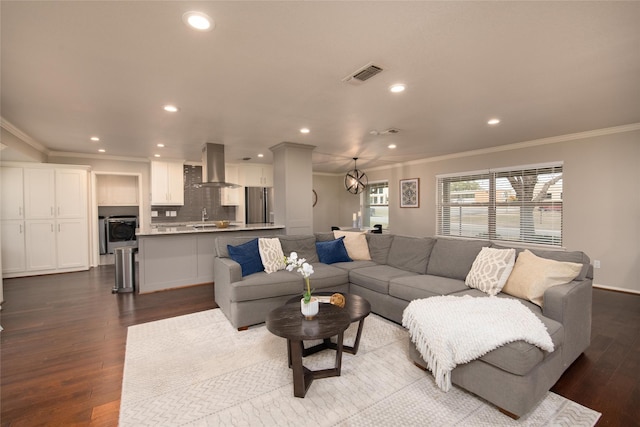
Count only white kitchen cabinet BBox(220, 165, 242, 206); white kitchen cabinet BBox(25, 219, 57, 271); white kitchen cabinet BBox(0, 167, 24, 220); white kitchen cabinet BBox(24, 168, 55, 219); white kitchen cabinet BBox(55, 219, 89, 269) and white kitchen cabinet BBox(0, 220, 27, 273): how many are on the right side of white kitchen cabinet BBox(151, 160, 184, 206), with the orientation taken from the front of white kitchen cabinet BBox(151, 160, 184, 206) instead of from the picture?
5

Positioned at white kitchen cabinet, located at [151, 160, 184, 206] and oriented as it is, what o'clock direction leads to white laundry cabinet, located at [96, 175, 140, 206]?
white laundry cabinet, located at [96, 175, 140, 206] is roughly at 4 o'clock from white kitchen cabinet, located at [151, 160, 184, 206].

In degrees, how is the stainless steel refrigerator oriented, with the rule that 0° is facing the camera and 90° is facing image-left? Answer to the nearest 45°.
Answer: approximately 0°

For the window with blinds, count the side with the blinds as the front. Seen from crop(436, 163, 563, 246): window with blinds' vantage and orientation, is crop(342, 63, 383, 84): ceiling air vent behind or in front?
in front

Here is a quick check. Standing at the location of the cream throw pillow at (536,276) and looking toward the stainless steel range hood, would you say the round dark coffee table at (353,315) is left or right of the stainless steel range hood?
left

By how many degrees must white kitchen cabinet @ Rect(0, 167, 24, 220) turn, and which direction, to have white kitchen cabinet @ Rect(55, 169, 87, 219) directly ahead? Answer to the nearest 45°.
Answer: approximately 90° to its left

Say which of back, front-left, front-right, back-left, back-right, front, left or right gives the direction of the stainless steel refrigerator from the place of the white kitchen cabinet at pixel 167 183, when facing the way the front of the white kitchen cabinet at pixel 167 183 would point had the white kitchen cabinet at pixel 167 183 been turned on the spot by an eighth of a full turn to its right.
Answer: back-left

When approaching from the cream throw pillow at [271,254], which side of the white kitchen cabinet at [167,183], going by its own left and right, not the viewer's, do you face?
front
